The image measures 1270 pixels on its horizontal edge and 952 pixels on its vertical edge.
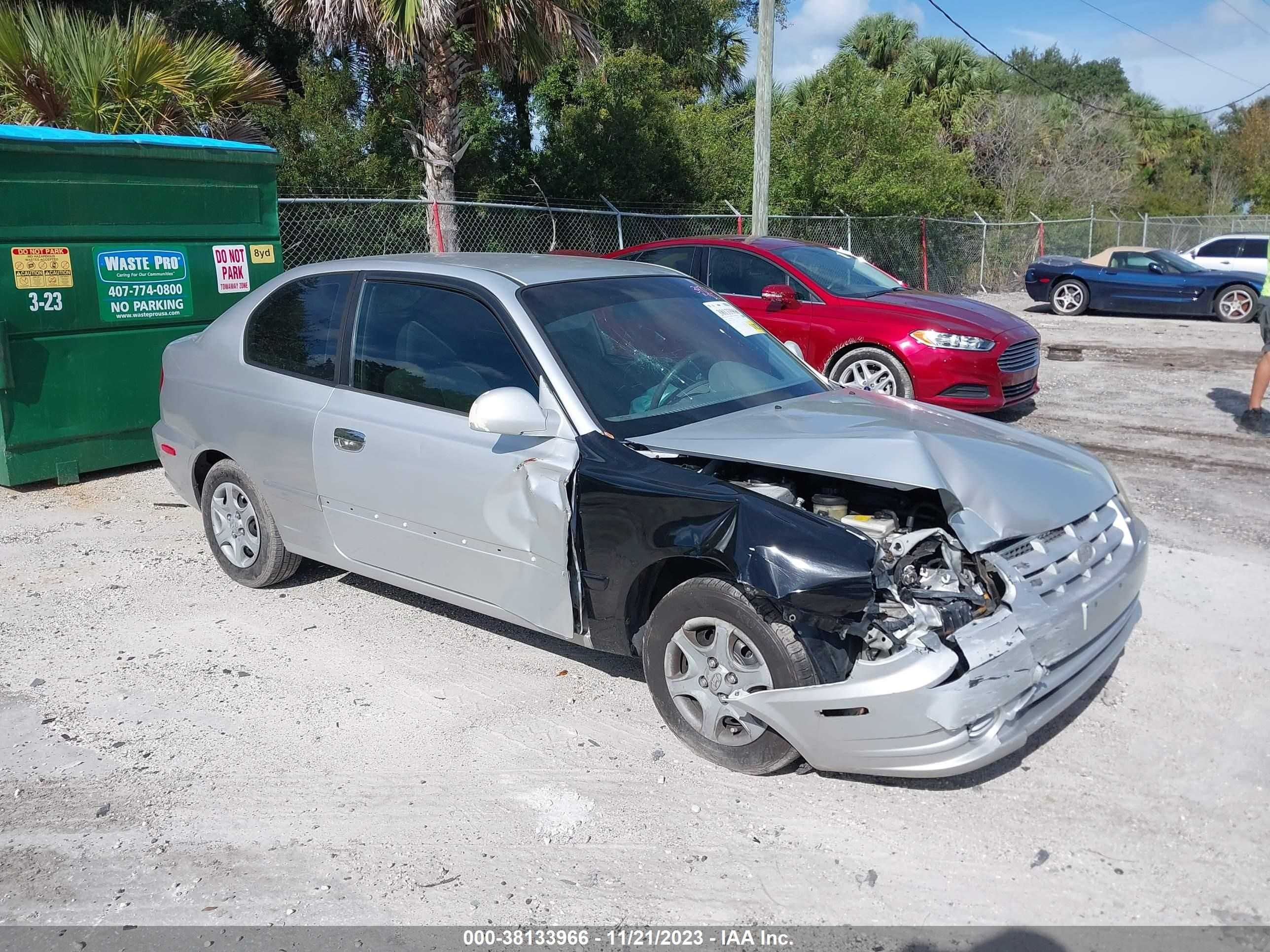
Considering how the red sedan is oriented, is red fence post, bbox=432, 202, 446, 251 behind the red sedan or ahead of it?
behind

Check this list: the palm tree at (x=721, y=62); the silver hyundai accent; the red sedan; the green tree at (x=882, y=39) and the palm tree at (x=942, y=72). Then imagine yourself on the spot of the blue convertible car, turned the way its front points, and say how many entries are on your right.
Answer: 2

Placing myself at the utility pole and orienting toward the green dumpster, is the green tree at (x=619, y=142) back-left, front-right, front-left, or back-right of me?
back-right

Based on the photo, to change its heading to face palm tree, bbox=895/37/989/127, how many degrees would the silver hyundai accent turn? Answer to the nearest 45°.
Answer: approximately 135° to its left

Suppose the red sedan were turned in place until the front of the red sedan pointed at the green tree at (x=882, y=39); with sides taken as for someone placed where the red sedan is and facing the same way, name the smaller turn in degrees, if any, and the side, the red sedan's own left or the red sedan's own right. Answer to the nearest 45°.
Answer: approximately 135° to the red sedan's own left

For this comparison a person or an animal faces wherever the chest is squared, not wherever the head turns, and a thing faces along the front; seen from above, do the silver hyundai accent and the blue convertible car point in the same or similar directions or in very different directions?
same or similar directions

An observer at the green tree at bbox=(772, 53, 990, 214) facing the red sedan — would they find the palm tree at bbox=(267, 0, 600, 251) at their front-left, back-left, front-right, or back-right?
front-right

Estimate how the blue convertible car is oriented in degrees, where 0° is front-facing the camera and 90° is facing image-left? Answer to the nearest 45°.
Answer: approximately 270°

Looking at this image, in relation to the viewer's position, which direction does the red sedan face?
facing the viewer and to the right of the viewer

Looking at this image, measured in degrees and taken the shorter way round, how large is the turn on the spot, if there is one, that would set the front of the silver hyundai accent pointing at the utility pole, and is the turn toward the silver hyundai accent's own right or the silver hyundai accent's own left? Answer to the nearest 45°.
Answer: approximately 135° to the silver hyundai accent's own left

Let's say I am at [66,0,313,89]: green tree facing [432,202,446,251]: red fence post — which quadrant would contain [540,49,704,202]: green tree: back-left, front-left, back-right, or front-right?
front-left

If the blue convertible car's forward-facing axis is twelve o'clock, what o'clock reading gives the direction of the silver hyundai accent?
The silver hyundai accent is roughly at 3 o'clock from the blue convertible car.

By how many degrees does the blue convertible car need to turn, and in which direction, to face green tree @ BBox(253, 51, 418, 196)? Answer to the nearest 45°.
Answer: approximately 135° to its right

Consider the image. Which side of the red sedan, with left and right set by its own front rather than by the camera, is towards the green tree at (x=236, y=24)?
back
